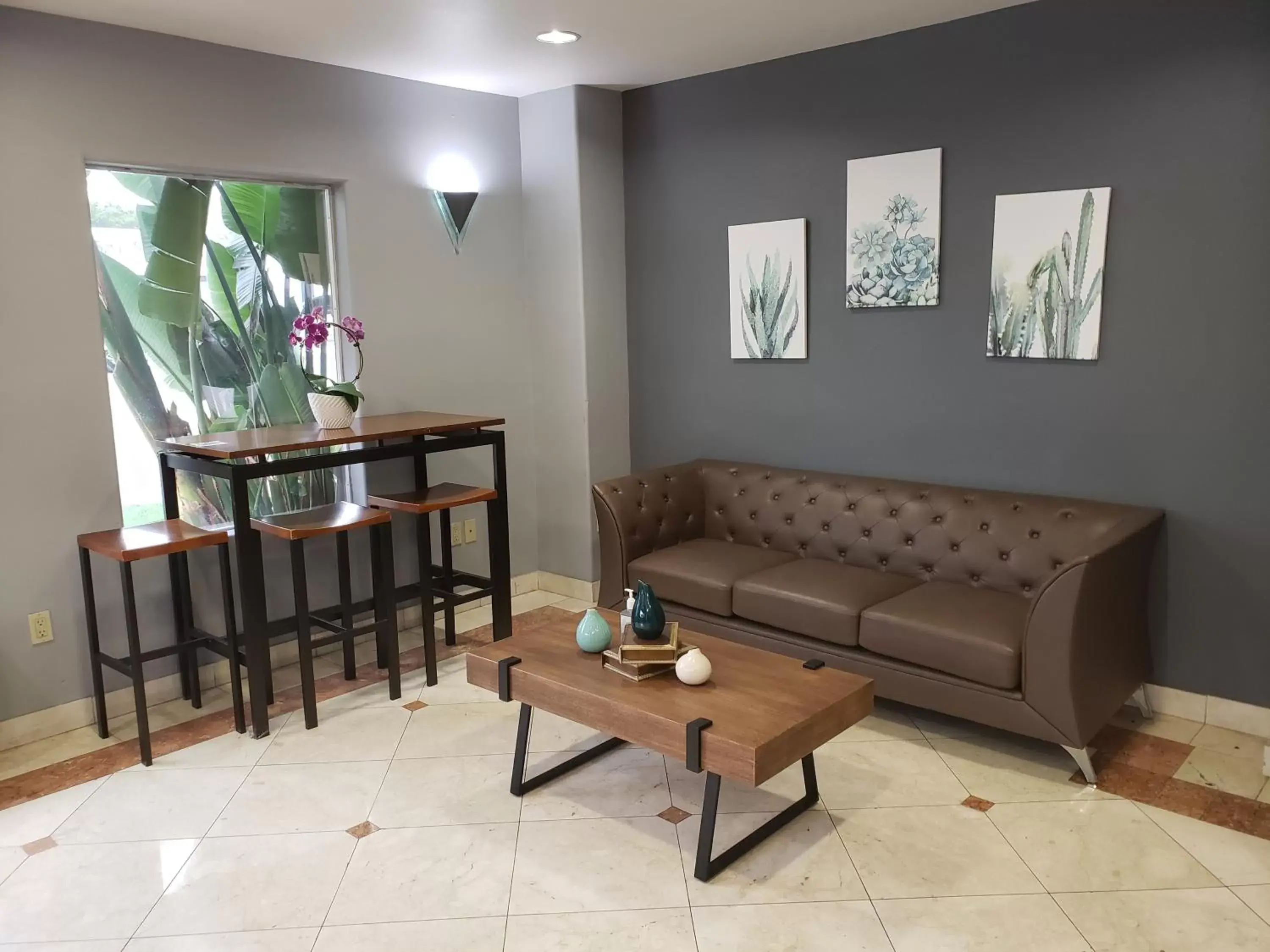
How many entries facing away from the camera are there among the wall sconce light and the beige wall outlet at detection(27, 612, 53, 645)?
0

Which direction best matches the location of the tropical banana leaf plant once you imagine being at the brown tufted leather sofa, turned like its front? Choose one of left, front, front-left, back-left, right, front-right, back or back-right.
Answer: front-right

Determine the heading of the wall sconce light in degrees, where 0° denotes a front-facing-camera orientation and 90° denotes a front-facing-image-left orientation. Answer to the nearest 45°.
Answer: approximately 315°

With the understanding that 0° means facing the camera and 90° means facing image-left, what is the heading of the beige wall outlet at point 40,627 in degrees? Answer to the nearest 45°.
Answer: approximately 0°

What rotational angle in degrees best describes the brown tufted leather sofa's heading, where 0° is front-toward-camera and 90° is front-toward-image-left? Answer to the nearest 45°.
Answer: approximately 45°

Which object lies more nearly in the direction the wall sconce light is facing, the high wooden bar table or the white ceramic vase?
the white ceramic vase

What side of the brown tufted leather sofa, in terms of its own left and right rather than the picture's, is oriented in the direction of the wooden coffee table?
front

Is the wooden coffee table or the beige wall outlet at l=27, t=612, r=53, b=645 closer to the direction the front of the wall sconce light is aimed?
the wooden coffee table

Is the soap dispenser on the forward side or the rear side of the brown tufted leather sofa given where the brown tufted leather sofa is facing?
on the forward side
